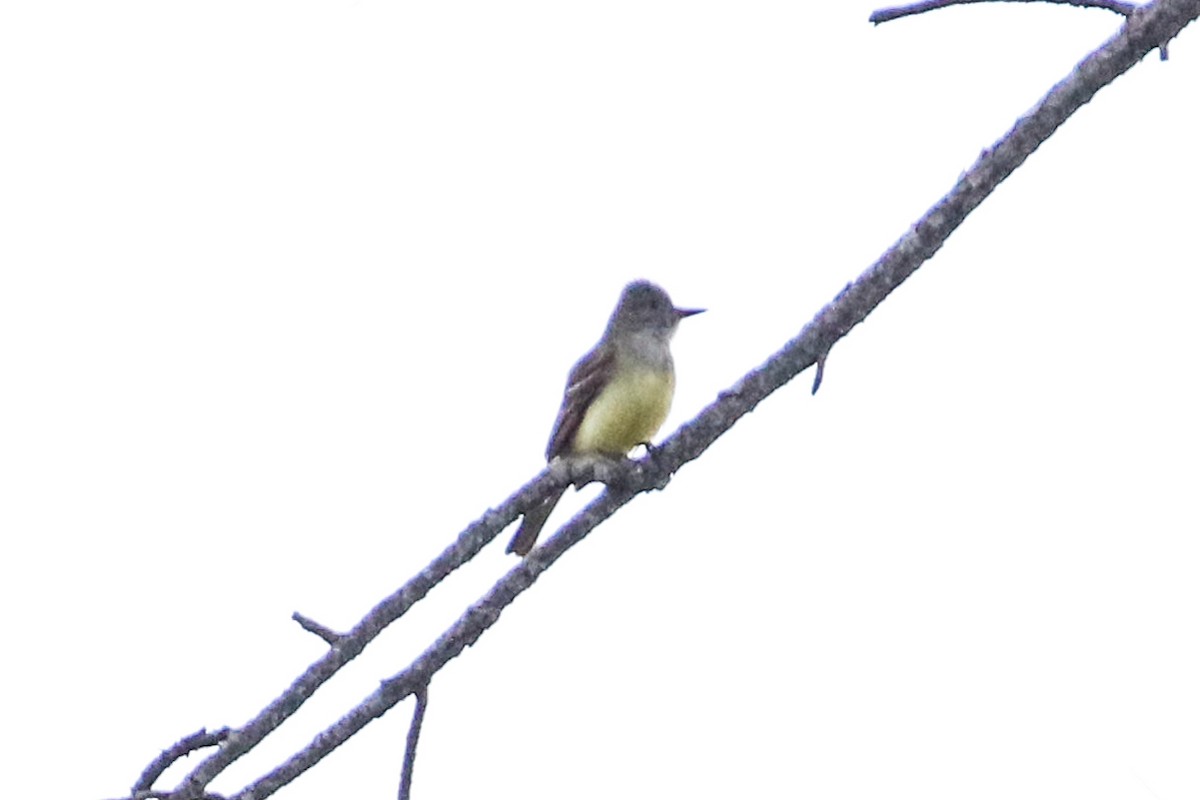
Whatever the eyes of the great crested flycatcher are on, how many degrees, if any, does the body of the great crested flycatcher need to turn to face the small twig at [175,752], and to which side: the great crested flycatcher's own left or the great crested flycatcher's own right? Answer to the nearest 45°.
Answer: approximately 90° to the great crested flycatcher's own right

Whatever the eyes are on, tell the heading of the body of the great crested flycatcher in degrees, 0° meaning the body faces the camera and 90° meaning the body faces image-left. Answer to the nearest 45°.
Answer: approximately 315°
